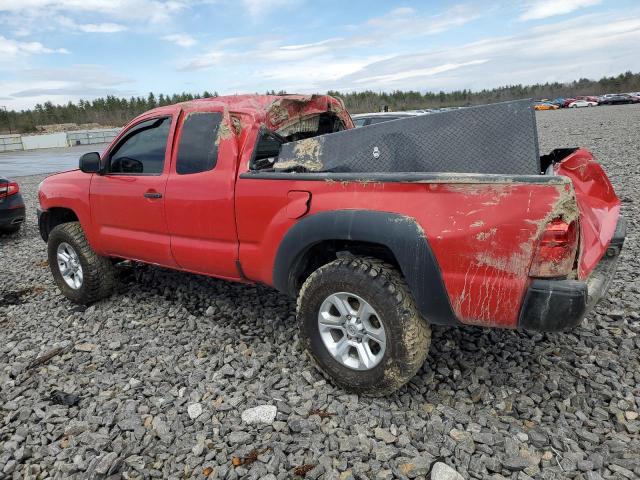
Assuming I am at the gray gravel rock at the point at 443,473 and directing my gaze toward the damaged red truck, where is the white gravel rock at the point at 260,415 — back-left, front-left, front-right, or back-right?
front-left

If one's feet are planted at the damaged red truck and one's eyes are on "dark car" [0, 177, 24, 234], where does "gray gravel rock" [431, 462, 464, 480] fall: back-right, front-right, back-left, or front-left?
back-left

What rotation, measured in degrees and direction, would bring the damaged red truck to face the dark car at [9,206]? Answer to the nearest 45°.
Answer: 0° — it already faces it

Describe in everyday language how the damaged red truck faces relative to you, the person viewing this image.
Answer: facing away from the viewer and to the left of the viewer

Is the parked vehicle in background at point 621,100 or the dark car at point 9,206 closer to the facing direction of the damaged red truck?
the dark car
